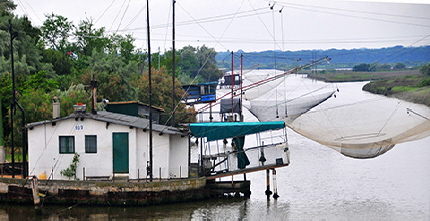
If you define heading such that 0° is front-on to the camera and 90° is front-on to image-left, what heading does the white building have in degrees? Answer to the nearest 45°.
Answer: approximately 0°

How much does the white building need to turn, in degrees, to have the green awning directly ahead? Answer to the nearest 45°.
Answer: approximately 90° to its left

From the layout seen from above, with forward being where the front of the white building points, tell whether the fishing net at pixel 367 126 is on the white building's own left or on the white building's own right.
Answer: on the white building's own left
